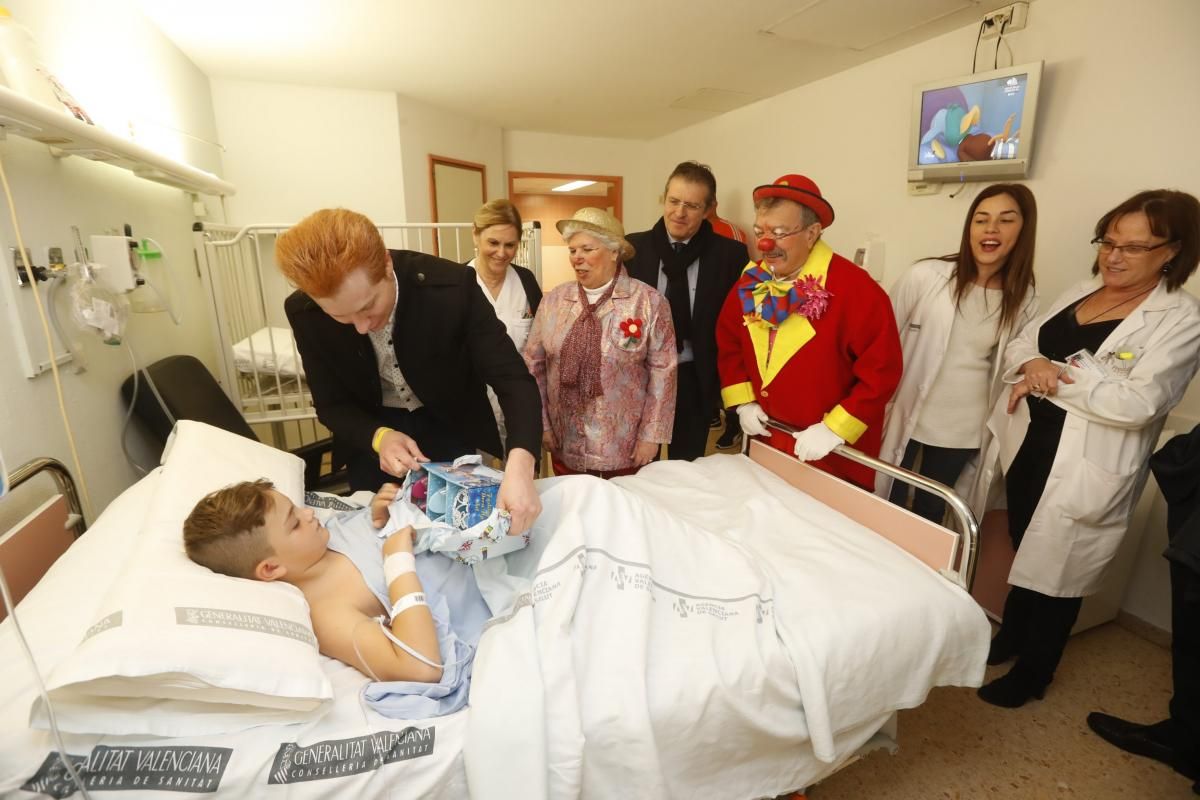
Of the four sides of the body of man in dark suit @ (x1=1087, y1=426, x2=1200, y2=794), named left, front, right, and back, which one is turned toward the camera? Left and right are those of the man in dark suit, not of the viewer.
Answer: left

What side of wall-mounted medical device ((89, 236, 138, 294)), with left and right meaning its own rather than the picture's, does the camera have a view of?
right

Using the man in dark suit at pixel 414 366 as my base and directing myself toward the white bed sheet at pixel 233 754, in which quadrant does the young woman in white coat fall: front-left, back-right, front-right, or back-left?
back-left

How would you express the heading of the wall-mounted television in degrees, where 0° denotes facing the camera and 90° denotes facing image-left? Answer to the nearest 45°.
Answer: approximately 45°

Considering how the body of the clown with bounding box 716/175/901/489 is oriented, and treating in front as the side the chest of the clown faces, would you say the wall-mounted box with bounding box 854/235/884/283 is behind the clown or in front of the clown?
behind

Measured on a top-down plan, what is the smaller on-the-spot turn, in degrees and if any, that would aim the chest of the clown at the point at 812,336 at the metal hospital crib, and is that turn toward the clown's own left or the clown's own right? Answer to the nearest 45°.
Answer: approximately 45° to the clown's own right

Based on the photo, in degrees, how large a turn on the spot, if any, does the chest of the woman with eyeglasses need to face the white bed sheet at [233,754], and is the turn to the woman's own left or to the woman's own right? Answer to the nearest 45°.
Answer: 0° — they already face it

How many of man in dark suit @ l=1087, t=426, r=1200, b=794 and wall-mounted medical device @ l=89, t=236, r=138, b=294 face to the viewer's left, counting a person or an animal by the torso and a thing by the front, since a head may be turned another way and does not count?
1

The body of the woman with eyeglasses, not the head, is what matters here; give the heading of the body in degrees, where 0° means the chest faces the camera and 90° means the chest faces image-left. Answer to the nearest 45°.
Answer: approximately 45°

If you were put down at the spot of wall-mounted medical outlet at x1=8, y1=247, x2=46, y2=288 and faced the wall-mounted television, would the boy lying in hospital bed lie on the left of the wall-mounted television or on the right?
right
